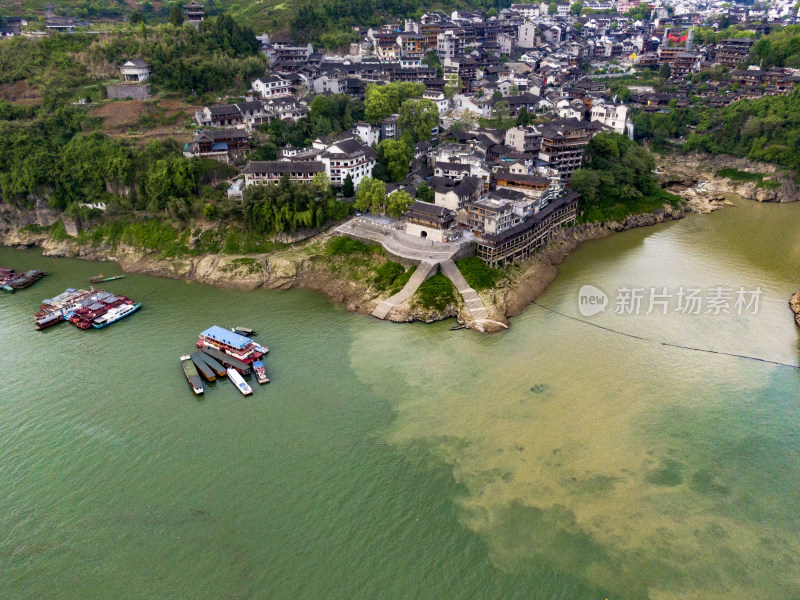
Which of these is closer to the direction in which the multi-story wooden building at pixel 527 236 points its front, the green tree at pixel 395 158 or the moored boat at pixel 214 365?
the moored boat

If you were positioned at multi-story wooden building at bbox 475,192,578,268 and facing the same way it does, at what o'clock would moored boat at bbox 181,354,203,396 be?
The moored boat is roughly at 3 o'clock from the multi-story wooden building.

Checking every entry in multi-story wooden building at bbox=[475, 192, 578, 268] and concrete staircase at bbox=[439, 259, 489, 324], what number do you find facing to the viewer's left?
0

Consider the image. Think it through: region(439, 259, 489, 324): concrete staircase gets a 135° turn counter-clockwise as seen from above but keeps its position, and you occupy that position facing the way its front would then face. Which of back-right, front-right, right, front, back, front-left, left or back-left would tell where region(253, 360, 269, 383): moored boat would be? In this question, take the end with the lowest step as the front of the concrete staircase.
back-left

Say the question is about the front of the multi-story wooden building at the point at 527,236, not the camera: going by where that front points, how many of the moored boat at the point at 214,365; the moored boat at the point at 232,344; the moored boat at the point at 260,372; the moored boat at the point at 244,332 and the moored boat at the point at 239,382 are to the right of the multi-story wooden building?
5

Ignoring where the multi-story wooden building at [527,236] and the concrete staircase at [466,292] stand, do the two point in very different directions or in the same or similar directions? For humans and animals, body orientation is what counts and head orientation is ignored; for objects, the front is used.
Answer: same or similar directions

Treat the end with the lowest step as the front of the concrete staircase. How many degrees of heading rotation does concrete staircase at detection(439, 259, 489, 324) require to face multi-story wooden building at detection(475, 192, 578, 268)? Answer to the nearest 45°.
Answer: approximately 90° to its left

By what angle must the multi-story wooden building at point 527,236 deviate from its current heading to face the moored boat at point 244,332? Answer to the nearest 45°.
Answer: approximately 90° to its right

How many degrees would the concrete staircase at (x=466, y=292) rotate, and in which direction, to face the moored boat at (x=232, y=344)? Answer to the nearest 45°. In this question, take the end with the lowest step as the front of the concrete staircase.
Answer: approximately 90° to its right

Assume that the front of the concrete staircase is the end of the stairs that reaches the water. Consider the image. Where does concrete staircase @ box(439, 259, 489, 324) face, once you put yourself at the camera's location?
facing the viewer and to the right of the viewer

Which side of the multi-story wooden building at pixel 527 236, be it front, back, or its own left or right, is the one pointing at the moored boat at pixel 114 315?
right

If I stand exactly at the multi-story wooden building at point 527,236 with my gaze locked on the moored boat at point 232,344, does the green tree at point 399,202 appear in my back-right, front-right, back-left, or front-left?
front-right

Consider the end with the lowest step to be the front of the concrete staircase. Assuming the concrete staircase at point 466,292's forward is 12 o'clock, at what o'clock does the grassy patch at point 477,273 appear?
The grassy patch is roughly at 8 o'clock from the concrete staircase.
